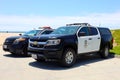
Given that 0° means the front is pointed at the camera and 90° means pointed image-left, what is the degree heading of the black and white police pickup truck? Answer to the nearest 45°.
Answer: approximately 45°
